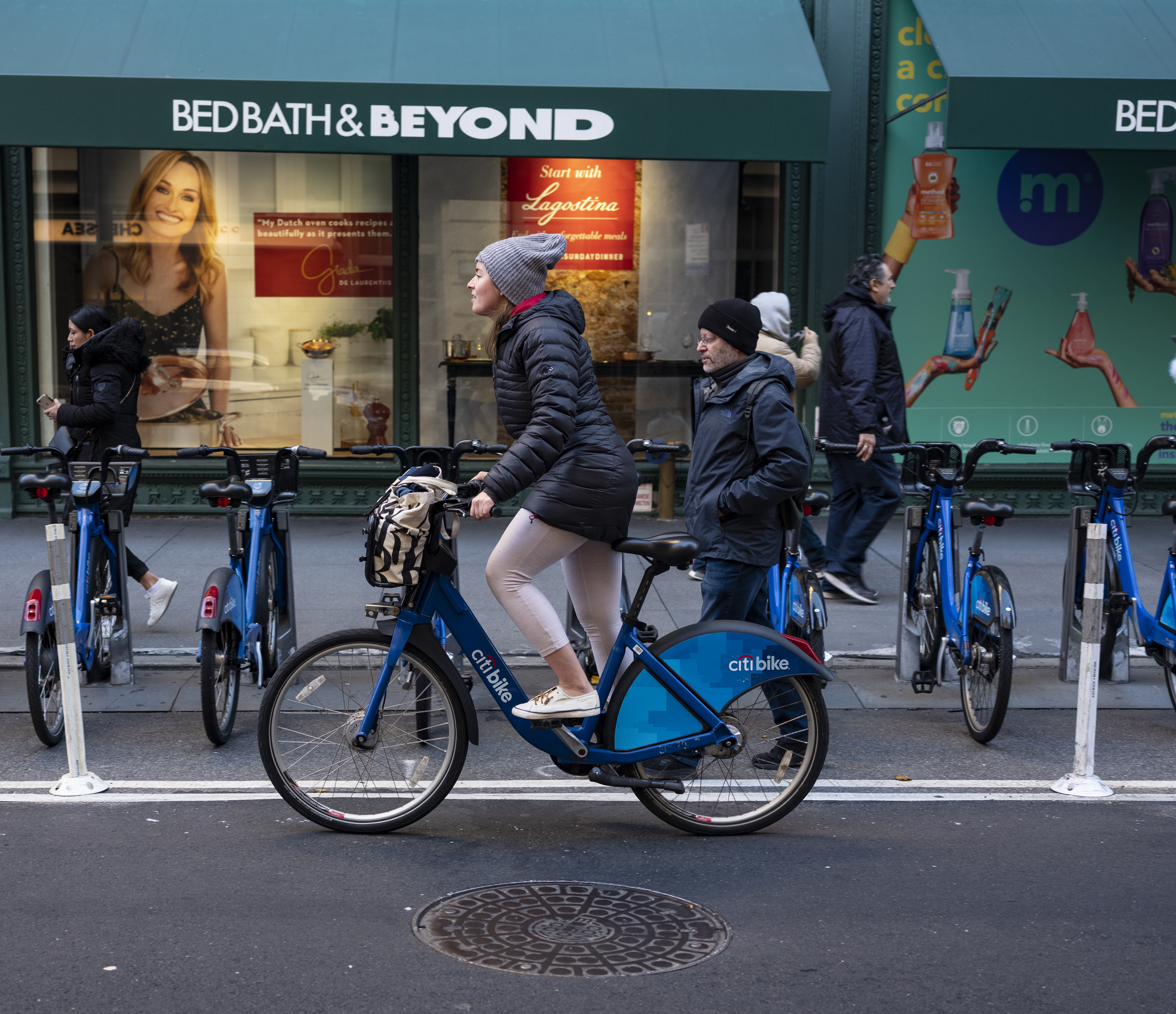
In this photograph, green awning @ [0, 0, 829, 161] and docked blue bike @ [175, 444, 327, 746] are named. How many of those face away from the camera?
1

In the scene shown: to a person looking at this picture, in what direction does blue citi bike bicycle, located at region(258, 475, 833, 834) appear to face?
facing to the left of the viewer

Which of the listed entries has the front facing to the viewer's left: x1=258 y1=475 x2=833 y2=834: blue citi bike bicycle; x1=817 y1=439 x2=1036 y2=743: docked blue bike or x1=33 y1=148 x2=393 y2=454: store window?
the blue citi bike bicycle

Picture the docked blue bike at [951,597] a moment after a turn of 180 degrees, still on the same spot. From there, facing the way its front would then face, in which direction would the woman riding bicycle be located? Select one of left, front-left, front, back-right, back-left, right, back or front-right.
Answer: front-right

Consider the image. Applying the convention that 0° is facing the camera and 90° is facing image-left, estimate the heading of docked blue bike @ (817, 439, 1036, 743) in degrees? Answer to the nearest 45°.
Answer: approximately 180°

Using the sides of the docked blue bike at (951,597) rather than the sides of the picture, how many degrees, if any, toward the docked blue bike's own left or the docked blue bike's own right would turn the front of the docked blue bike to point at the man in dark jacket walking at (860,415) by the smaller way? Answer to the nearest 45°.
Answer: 0° — it already faces them

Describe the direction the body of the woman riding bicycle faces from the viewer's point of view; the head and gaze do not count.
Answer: to the viewer's left

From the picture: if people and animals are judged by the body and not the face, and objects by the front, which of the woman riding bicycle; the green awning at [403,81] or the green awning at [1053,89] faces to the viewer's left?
the woman riding bicycle

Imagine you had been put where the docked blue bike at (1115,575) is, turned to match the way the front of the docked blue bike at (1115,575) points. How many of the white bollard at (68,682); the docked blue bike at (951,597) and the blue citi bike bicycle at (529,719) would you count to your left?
3
